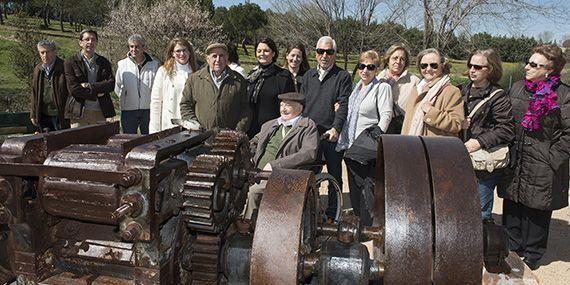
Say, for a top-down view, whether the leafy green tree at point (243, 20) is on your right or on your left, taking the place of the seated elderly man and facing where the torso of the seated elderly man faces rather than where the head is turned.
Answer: on your right

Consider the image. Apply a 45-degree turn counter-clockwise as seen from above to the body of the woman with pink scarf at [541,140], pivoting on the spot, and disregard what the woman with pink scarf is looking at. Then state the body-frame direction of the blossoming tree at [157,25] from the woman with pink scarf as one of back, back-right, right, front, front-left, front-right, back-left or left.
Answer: back-right

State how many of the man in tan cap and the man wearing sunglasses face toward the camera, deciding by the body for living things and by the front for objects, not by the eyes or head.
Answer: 2

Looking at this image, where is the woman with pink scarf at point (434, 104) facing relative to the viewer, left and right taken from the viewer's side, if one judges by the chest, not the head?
facing the viewer and to the left of the viewer

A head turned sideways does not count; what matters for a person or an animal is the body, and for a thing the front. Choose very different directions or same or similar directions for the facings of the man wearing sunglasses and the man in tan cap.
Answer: same or similar directions

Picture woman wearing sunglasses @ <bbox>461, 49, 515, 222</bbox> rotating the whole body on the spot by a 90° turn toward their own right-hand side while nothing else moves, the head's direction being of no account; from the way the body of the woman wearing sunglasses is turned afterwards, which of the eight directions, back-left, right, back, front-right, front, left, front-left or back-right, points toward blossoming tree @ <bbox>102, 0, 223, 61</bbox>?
front

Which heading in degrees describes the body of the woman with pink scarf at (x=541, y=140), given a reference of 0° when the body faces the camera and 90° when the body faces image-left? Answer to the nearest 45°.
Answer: approximately 45°

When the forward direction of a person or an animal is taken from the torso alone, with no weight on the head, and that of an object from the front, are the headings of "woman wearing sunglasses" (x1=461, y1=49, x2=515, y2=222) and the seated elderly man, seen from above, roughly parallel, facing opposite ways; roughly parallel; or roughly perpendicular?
roughly parallel

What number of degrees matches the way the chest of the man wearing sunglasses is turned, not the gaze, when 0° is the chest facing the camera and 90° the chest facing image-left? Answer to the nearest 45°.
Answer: approximately 0°

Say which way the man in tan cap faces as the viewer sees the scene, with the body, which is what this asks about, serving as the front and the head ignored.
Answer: toward the camera

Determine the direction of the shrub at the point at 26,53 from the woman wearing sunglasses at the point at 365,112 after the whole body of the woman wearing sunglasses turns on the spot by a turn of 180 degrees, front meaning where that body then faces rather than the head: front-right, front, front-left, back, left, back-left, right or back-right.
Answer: left

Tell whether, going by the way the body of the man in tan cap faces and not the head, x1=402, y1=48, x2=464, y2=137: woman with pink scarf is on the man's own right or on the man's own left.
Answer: on the man's own left

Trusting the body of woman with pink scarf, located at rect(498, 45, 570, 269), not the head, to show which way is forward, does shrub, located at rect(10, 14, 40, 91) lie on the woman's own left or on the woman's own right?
on the woman's own right

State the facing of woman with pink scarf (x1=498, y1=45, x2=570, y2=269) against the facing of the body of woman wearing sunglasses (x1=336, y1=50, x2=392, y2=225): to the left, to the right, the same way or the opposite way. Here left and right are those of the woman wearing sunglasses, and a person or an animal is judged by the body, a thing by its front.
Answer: the same way

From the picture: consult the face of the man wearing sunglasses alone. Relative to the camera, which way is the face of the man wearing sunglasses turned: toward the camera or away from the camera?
toward the camera

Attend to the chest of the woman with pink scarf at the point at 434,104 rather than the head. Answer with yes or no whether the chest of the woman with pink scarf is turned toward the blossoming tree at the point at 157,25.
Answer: no

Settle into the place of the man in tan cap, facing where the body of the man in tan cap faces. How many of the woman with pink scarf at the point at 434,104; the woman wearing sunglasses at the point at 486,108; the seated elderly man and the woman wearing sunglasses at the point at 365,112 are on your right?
0

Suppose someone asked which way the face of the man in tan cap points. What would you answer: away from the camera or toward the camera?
toward the camera

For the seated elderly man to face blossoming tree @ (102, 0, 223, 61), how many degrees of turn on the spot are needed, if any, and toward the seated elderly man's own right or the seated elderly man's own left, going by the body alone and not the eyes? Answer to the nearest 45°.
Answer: approximately 135° to the seated elderly man's own right

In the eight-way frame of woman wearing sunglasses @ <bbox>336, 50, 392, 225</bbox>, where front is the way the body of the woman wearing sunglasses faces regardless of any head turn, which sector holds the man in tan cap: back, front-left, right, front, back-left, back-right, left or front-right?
front-right
